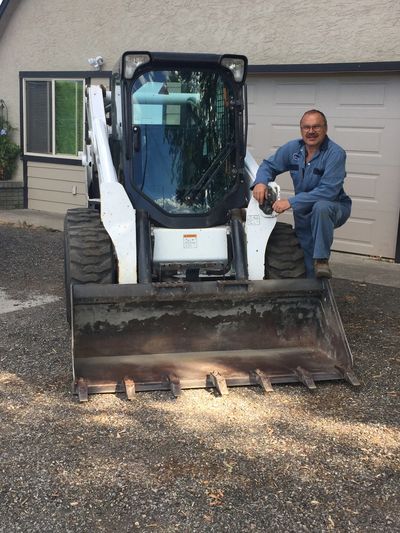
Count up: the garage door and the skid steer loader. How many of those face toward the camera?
2

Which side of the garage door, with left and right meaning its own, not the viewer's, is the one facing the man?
front

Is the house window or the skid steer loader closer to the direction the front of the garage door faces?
the skid steer loader

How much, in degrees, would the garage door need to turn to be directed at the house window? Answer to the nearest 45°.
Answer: approximately 135° to its right

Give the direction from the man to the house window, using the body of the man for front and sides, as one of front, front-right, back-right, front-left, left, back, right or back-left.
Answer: right

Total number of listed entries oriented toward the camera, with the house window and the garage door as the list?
2

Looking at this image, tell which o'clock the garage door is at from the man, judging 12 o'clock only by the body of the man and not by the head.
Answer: The garage door is roughly at 5 o'clock from the man.

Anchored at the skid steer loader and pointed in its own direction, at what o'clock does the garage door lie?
The garage door is roughly at 7 o'clock from the skid steer loader.

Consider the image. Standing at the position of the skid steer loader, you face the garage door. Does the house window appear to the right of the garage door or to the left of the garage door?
left

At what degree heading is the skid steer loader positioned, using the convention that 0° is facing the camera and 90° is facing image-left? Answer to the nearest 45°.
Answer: approximately 0°
